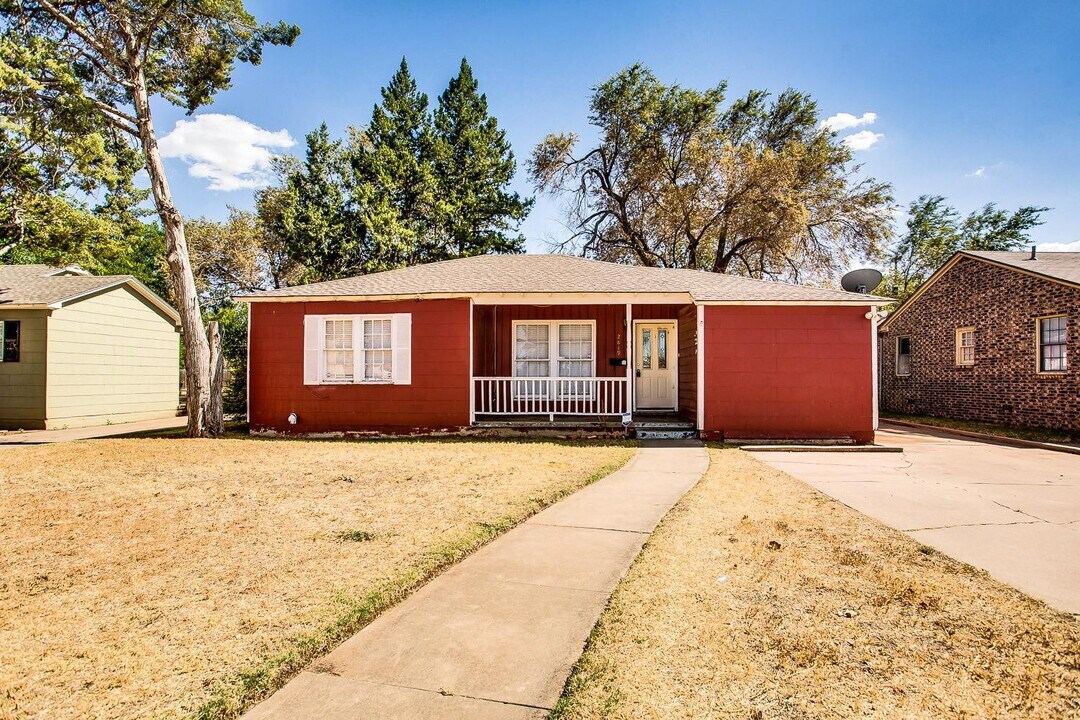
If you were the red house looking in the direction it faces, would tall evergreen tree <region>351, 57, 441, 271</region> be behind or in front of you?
behind

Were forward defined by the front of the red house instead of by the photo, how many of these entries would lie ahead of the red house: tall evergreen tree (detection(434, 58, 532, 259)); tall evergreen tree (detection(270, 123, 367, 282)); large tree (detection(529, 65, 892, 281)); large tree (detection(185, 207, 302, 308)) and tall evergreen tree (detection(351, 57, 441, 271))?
0

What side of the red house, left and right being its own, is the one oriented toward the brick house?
left

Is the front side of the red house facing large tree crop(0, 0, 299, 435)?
no

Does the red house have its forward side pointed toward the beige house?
no

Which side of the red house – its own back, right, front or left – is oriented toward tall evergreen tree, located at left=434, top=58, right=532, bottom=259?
back

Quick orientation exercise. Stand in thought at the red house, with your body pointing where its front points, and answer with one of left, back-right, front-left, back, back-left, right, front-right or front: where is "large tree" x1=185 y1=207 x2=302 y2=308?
back-right

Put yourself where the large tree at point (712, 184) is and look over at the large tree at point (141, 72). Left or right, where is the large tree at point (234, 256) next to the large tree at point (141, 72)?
right

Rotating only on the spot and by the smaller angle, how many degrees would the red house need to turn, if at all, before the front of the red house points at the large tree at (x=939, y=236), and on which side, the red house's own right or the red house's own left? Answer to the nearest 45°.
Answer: approximately 135° to the red house's own left

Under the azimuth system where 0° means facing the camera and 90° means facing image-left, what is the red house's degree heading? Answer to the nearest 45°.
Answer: approximately 0°

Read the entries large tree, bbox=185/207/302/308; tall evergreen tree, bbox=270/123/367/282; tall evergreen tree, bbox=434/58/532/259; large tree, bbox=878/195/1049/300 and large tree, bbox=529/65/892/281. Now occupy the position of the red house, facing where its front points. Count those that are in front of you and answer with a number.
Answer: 0

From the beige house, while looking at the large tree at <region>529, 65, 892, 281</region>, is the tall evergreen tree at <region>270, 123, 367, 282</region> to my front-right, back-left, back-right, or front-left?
front-left

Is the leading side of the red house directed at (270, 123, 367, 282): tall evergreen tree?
no

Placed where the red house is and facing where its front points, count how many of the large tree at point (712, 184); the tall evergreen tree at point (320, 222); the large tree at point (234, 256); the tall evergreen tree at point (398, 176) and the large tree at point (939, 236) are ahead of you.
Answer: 0

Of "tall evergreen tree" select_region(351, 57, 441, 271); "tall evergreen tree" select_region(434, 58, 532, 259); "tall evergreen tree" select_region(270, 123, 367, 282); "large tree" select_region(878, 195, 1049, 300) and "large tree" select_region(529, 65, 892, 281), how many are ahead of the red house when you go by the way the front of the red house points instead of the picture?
0
